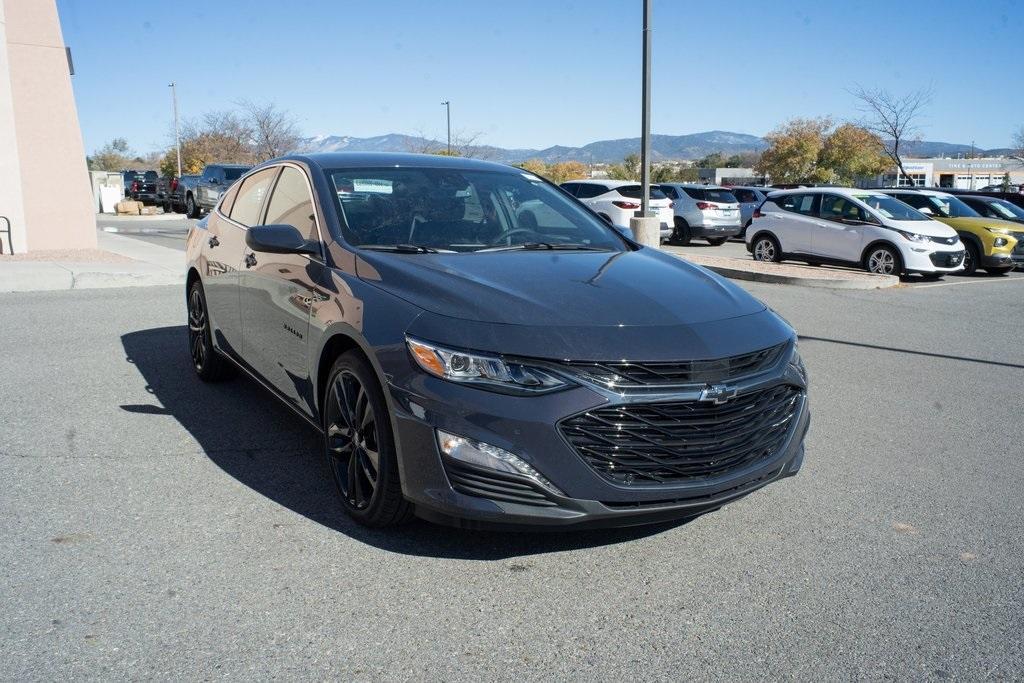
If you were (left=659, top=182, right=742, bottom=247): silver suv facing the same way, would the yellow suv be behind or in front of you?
behind

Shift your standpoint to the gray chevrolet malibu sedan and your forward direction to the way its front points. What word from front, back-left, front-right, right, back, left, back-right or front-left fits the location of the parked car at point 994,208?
left

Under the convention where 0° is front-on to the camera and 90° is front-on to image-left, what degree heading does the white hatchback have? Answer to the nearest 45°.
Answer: approximately 315°

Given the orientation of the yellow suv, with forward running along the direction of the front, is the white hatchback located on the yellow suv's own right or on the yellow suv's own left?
on the yellow suv's own right

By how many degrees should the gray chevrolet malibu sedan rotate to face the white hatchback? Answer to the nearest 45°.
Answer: approximately 90° to its left

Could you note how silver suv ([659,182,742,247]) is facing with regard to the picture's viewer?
facing away from the viewer and to the left of the viewer

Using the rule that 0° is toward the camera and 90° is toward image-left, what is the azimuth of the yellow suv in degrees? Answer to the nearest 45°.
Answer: approximately 315°

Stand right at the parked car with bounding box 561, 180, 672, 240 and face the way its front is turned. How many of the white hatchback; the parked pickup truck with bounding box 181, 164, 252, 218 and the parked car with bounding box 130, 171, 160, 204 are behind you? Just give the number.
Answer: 1

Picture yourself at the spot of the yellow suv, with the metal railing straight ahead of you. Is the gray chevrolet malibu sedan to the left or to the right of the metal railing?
left

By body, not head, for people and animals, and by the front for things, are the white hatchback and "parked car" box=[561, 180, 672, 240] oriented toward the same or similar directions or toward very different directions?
very different directions

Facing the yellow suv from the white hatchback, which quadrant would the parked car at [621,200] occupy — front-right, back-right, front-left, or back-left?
back-left

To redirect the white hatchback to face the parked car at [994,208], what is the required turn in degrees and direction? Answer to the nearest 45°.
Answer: approximately 90° to its left

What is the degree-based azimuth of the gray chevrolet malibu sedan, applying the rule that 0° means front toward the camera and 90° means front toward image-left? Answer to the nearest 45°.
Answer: approximately 315°

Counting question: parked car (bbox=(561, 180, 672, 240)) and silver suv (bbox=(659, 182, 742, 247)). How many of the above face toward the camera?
0
